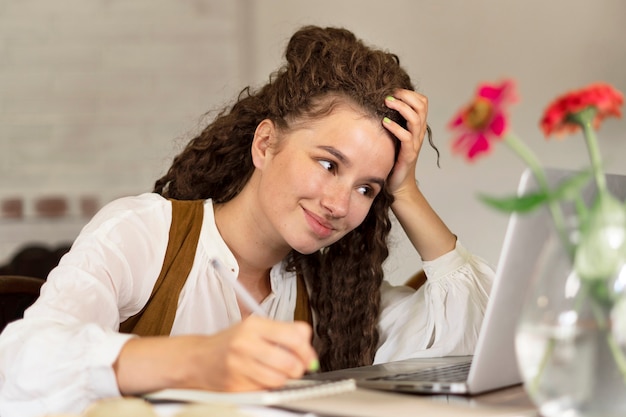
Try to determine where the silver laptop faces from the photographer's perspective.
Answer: facing away from the viewer and to the left of the viewer

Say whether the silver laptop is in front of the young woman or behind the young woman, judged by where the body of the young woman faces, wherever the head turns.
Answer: in front

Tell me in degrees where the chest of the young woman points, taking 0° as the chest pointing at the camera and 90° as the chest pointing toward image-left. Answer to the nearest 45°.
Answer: approximately 315°

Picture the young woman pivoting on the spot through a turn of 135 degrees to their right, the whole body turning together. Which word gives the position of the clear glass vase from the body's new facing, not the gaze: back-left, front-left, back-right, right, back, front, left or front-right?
left

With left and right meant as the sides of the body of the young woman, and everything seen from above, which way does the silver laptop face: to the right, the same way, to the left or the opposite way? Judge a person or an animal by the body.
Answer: the opposite way

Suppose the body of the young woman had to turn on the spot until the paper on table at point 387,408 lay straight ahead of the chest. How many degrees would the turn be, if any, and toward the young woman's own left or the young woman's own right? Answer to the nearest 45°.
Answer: approximately 45° to the young woman's own right

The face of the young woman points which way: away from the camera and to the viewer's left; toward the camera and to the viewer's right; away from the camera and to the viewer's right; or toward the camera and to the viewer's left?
toward the camera and to the viewer's right
